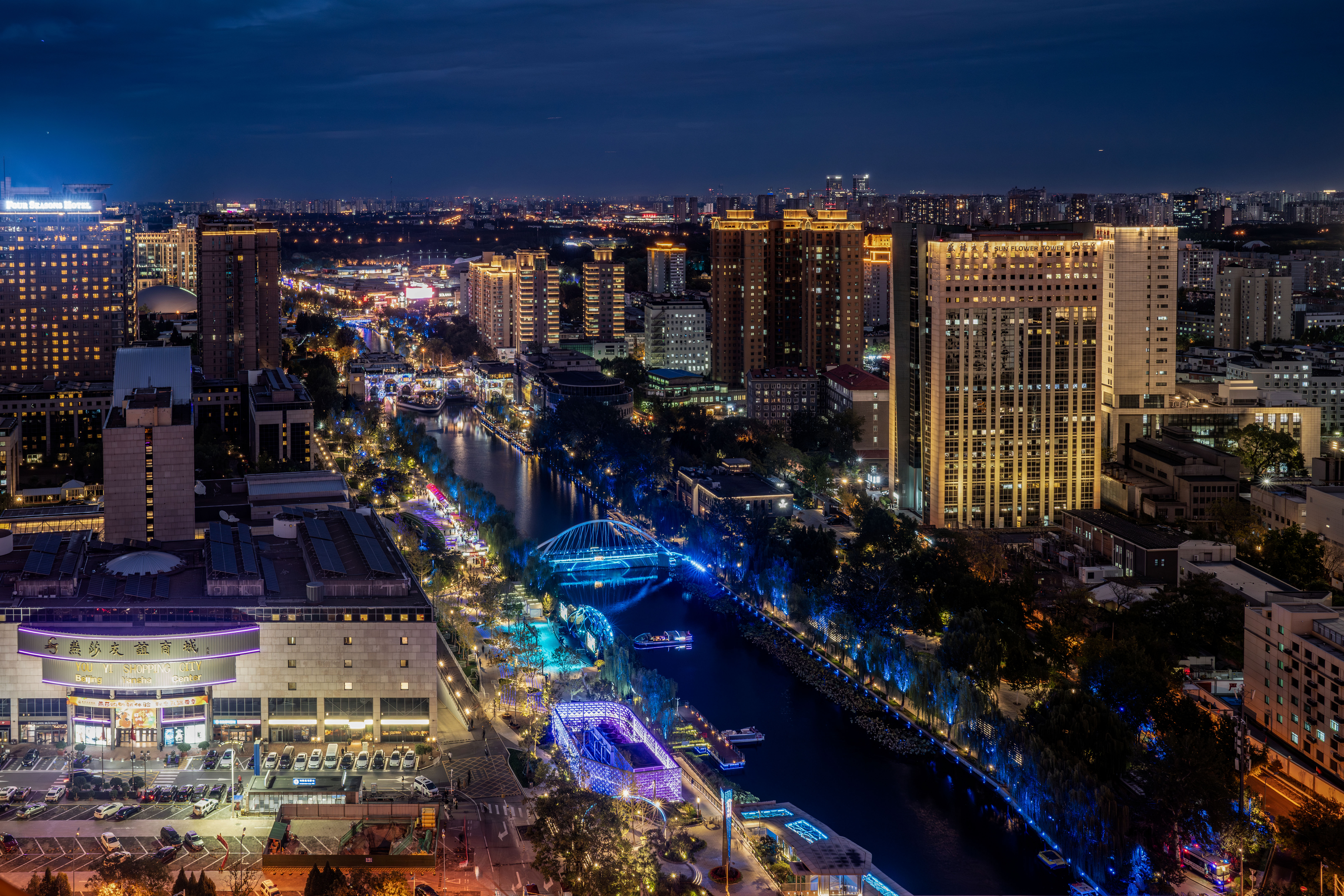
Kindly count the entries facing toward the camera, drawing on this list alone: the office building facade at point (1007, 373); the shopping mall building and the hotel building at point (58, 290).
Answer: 3

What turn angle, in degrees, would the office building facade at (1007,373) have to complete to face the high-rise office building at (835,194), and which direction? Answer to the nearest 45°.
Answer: approximately 180°

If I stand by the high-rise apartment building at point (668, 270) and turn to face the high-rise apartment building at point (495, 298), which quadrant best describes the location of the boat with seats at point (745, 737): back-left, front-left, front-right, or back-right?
front-left

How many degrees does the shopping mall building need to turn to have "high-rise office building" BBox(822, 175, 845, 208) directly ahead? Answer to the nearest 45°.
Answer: approximately 135° to its left

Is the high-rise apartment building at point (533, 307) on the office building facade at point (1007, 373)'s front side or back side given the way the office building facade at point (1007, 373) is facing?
on the back side

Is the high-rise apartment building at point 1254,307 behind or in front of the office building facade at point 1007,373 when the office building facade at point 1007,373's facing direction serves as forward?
behind

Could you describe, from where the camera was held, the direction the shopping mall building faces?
facing the viewer

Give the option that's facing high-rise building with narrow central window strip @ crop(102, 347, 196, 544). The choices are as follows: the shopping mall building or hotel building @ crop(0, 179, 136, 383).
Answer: the hotel building

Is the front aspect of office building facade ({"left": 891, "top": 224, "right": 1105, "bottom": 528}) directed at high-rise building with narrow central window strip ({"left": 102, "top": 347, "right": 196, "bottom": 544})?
no

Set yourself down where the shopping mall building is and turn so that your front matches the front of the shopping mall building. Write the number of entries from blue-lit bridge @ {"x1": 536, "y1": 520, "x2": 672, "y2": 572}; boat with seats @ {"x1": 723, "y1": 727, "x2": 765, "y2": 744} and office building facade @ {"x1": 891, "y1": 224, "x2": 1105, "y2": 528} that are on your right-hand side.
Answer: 0

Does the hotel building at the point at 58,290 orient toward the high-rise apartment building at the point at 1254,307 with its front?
no

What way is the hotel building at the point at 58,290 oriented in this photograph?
toward the camera

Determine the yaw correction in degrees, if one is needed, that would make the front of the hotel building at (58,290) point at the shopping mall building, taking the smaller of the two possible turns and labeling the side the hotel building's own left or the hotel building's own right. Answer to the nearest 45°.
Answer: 0° — it already faces it

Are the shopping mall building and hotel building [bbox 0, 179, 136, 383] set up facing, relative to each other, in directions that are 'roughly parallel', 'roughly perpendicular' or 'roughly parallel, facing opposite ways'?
roughly parallel

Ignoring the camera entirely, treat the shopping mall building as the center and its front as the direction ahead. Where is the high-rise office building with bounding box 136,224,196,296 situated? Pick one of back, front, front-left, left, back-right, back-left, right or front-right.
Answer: back

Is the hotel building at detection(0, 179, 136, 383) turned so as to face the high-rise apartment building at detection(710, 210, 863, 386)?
no

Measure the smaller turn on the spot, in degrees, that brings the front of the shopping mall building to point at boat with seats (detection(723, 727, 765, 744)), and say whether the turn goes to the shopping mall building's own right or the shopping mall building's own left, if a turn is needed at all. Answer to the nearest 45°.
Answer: approximately 90° to the shopping mall building's own left

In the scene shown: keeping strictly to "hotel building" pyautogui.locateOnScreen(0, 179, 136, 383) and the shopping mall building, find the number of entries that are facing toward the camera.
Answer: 2

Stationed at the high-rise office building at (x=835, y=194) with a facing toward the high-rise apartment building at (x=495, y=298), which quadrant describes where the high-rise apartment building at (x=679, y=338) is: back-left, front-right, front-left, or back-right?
front-left

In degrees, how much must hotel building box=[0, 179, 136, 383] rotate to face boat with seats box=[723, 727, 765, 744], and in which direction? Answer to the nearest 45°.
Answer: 0° — it already faces it
